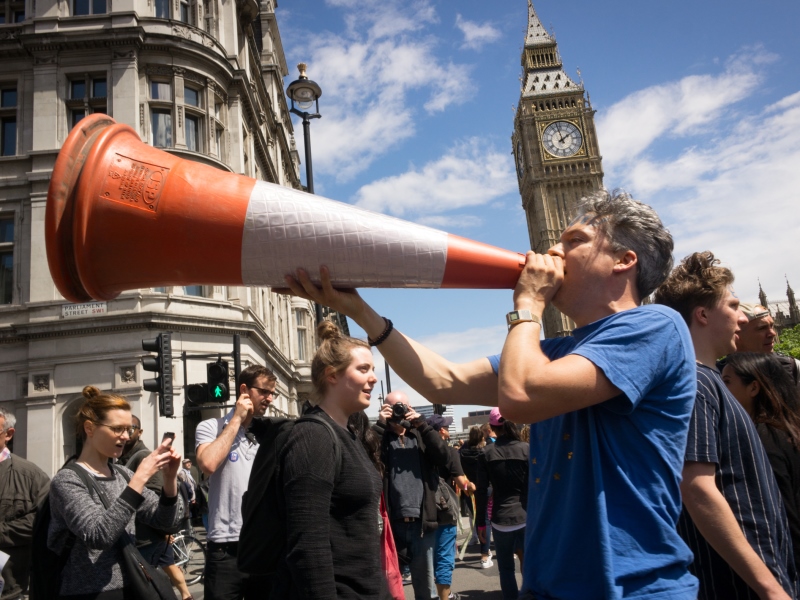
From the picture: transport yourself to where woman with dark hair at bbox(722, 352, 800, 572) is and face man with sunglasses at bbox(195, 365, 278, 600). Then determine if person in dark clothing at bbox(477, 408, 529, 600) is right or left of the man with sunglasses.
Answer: right

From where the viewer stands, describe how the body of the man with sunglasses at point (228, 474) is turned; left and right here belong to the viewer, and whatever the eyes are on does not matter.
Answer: facing the viewer and to the right of the viewer

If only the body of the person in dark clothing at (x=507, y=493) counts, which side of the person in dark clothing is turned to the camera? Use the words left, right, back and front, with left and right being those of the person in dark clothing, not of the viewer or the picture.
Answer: back

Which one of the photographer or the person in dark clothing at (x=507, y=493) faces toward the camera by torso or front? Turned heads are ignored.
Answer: the photographer

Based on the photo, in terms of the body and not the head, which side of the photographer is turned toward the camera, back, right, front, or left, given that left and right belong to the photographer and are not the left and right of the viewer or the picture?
front

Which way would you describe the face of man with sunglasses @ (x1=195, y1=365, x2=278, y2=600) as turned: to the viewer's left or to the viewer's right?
to the viewer's right

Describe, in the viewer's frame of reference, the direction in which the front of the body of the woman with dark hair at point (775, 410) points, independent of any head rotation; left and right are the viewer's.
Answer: facing to the left of the viewer
